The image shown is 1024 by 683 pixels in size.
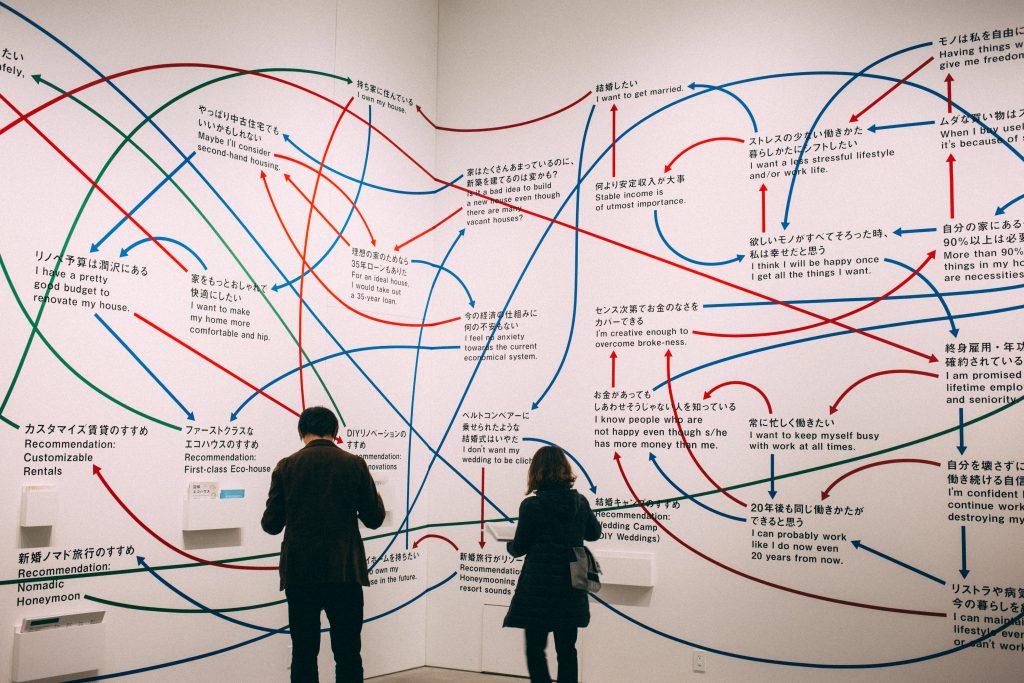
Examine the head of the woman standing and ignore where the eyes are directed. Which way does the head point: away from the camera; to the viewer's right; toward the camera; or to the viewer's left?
away from the camera

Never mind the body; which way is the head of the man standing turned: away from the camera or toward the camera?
away from the camera

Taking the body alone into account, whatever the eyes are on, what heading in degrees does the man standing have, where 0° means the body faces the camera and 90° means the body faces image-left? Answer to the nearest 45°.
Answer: approximately 180°

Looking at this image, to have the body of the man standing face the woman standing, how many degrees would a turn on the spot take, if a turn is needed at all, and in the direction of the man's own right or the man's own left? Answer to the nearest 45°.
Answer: approximately 90° to the man's own right
